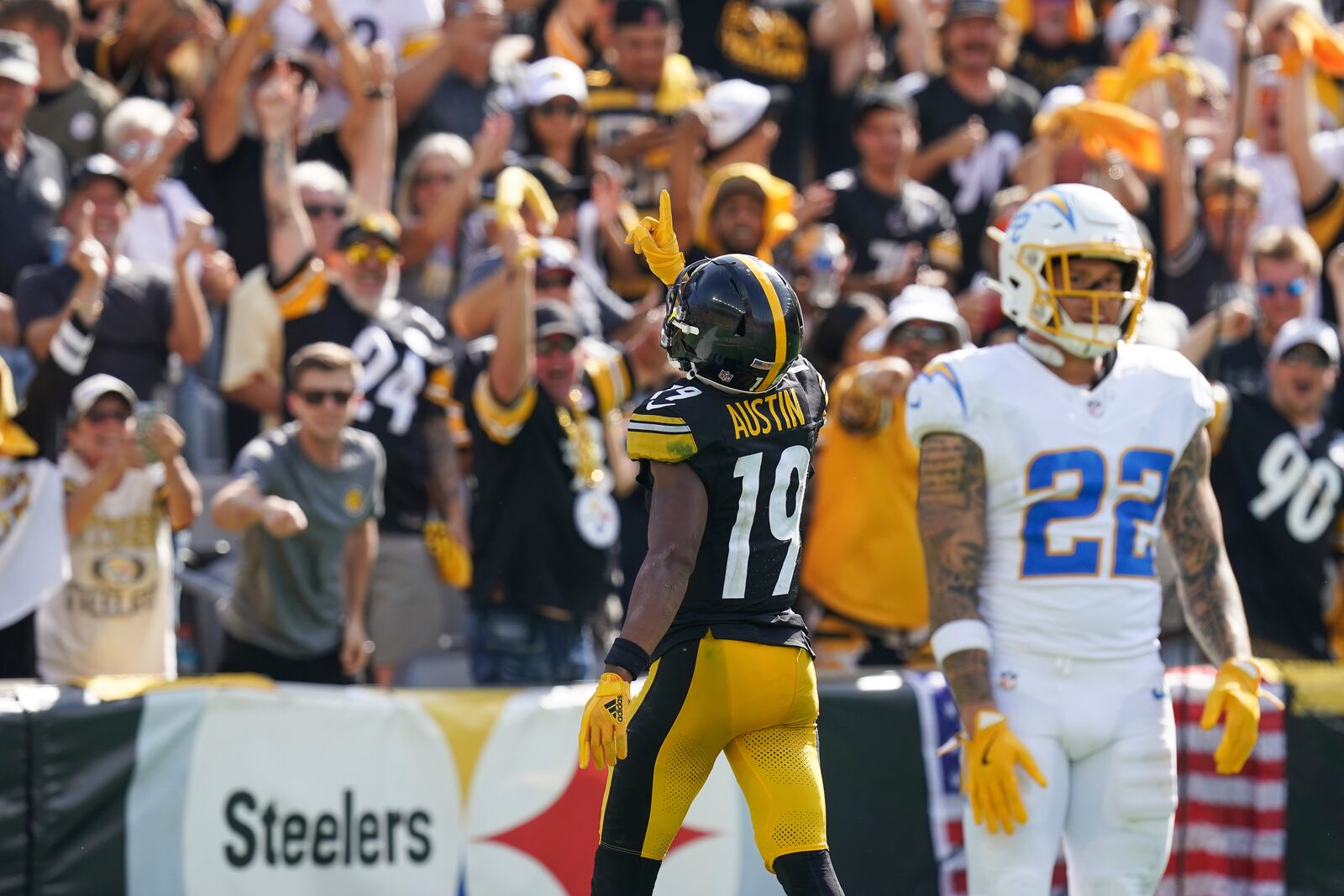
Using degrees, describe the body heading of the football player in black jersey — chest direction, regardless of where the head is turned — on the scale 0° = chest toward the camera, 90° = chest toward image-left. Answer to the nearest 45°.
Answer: approximately 135°

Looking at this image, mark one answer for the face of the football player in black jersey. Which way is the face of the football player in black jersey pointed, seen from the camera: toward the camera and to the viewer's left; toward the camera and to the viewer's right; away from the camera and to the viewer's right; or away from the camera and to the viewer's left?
away from the camera and to the viewer's left

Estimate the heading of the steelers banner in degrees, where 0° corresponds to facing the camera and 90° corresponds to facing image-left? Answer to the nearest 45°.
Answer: approximately 0°

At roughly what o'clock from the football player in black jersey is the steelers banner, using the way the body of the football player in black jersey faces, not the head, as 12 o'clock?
The steelers banner is roughly at 12 o'clock from the football player in black jersey.

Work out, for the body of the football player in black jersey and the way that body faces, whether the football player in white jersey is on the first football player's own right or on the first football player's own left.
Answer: on the first football player's own right

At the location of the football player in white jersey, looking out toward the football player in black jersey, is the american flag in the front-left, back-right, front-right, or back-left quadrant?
back-right

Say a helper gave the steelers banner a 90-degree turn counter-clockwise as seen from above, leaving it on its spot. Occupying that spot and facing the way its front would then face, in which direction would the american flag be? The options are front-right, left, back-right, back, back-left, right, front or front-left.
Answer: front

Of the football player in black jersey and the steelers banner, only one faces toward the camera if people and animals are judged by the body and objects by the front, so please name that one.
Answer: the steelers banner

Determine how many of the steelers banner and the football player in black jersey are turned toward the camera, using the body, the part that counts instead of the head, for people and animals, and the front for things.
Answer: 1

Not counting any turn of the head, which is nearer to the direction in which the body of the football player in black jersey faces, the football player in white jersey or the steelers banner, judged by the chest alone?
the steelers banner

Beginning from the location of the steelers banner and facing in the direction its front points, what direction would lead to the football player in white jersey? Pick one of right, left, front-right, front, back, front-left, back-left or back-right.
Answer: front-left
